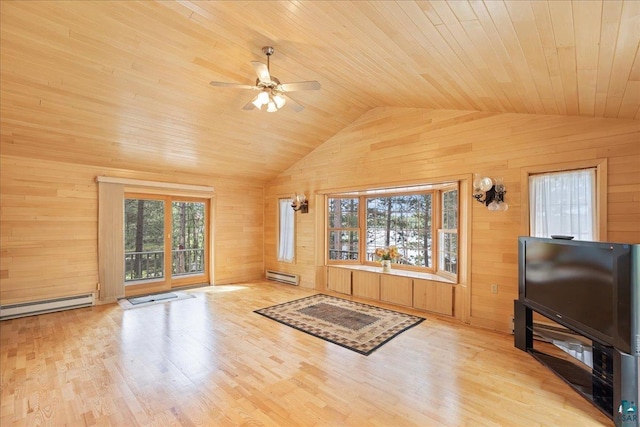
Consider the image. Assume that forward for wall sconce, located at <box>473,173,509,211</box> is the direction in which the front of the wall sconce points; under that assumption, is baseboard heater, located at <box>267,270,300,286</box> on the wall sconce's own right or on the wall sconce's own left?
on the wall sconce's own right

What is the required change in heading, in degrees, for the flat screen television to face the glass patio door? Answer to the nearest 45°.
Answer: approximately 45° to its right

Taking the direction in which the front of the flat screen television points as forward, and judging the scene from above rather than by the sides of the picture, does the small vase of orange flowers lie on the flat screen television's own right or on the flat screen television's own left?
on the flat screen television's own right

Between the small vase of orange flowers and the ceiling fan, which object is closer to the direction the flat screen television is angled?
the ceiling fan

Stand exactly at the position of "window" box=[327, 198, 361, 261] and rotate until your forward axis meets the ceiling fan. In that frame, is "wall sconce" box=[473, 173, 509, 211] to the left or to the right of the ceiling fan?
left

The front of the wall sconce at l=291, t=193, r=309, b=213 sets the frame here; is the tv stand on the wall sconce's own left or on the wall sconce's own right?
on the wall sconce's own left

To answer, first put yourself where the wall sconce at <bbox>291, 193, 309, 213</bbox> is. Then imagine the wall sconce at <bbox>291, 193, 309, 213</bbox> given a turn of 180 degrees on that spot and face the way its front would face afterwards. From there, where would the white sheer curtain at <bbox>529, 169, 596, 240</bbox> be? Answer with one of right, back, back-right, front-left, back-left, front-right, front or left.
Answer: right

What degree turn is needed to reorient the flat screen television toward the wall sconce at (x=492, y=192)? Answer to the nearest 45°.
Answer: approximately 90° to its right

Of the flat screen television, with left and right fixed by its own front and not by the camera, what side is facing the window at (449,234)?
right

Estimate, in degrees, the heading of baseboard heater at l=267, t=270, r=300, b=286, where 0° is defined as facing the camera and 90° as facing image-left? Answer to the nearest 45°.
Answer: approximately 45°
